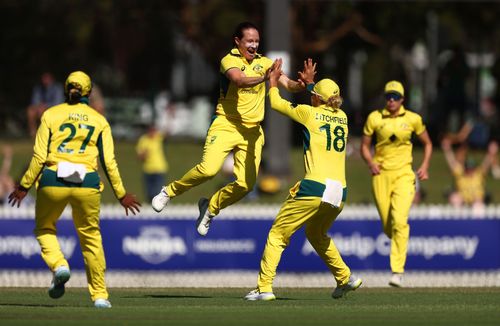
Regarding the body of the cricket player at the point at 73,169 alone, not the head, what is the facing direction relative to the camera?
away from the camera

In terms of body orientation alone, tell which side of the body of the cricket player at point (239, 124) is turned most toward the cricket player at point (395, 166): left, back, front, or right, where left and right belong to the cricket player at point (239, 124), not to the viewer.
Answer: left

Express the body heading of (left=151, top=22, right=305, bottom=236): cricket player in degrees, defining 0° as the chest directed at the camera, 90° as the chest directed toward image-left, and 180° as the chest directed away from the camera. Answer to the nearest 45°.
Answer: approximately 315°

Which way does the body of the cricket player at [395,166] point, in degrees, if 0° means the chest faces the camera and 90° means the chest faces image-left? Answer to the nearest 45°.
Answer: approximately 0°

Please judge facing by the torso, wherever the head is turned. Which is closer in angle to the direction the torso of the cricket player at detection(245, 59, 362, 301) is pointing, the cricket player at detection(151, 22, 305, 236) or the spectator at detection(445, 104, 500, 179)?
the cricket player

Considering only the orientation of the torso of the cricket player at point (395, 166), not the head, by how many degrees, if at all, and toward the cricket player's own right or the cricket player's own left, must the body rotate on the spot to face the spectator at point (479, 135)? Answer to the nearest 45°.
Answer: approximately 180°

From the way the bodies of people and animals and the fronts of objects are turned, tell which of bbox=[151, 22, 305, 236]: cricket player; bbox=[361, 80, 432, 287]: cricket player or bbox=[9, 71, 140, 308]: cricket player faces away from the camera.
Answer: bbox=[9, 71, 140, 308]: cricket player

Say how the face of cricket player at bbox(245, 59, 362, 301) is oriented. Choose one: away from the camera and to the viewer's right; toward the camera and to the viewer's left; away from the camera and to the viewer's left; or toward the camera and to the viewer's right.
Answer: away from the camera and to the viewer's left

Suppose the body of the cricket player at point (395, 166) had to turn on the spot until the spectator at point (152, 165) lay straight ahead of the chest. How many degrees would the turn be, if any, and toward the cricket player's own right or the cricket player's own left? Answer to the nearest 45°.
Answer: approximately 135° to the cricket player's own right

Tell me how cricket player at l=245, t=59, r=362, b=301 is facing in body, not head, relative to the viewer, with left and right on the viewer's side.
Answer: facing away from the viewer and to the left of the viewer

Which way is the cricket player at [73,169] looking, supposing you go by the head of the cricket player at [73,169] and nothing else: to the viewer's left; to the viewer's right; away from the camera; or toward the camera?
away from the camera
